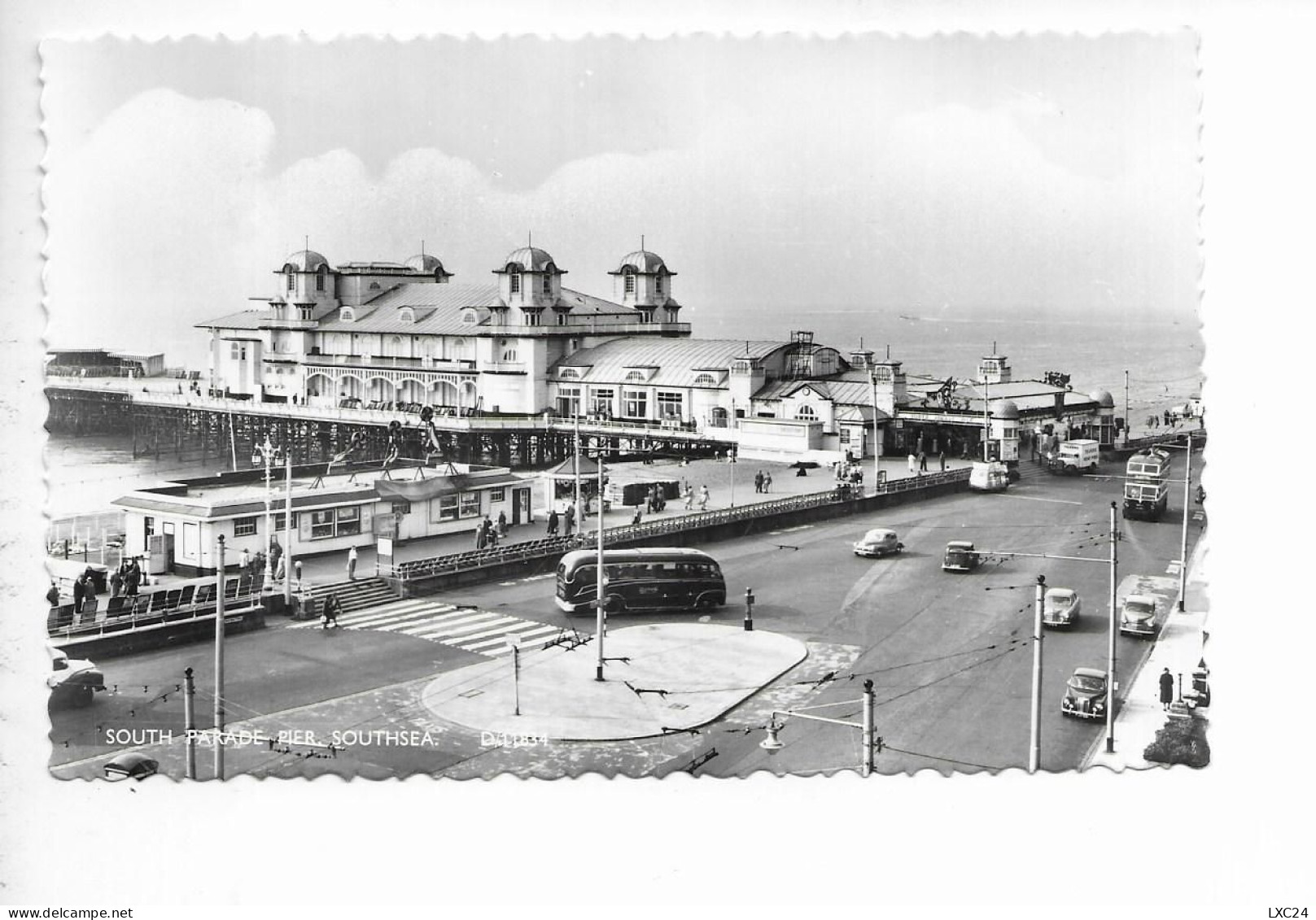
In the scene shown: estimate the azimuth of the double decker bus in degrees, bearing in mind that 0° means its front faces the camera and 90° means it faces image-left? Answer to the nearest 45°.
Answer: approximately 0°

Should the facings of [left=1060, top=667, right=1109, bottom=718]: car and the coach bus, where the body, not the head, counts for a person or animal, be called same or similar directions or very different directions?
very different directions

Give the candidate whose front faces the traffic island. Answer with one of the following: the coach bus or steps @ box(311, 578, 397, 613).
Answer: the steps

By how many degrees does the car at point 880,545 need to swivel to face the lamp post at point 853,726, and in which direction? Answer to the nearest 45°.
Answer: approximately 135° to its right

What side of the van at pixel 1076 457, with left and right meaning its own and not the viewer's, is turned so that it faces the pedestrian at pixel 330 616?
front

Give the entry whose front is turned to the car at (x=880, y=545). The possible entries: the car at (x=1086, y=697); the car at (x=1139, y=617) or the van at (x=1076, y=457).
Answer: the van

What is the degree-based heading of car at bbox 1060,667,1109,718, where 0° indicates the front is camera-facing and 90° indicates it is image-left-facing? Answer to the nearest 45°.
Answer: approximately 0°

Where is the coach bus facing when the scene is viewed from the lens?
facing away from the viewer and to the right of the viewer

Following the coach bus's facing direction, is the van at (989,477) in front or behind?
in front

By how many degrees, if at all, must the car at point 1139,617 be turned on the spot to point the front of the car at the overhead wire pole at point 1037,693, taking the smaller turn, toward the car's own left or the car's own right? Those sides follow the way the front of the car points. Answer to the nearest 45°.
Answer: approximately 45° to the car's own right

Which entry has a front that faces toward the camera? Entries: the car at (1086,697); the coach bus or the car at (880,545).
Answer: the car at (1086,697)

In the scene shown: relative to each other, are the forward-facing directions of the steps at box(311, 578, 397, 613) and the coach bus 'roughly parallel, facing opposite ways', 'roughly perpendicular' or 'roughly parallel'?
roughly perpendicular
